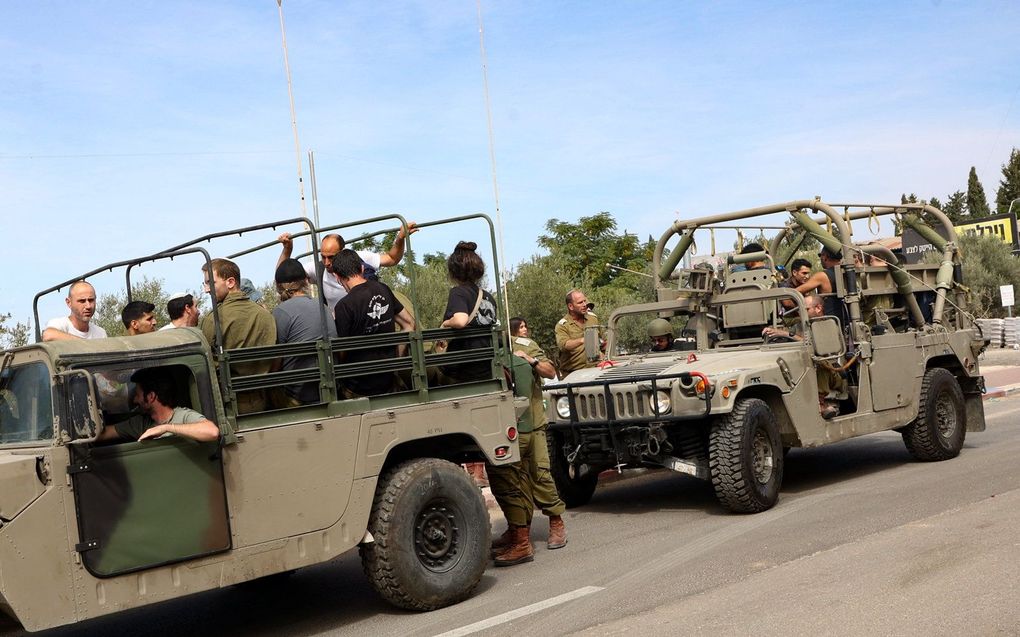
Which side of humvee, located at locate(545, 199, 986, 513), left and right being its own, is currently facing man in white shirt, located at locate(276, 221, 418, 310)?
front

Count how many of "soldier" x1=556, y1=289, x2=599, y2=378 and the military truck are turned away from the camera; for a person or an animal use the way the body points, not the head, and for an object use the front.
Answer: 0

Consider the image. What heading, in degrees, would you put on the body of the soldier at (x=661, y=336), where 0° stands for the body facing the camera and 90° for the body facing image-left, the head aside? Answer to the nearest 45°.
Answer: approximately 45°

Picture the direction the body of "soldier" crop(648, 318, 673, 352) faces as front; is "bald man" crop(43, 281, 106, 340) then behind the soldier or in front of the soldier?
in front

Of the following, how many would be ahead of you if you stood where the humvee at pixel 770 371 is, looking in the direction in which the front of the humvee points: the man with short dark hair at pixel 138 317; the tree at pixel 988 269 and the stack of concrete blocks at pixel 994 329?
1

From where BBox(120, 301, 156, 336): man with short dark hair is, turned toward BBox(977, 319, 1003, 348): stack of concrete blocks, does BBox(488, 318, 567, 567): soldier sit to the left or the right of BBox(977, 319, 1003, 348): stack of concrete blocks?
right

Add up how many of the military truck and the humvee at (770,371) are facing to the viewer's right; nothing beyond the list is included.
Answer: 0

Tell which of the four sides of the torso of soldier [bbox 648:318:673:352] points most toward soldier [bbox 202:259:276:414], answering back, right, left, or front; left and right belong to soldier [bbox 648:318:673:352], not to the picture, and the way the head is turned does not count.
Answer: front

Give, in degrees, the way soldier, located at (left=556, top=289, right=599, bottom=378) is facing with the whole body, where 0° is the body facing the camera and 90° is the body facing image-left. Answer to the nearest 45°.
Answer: approximately 315°

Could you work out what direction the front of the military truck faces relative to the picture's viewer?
facing the viewer and to the left of the viewer

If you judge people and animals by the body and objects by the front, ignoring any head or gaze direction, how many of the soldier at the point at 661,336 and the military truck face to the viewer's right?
0

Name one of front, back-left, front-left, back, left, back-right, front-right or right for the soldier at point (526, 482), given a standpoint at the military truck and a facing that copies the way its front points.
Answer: back

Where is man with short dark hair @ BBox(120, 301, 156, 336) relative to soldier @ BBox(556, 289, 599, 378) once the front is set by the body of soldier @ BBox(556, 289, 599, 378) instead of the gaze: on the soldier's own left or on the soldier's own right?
on the soldier's own right
